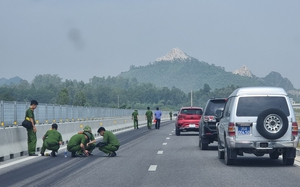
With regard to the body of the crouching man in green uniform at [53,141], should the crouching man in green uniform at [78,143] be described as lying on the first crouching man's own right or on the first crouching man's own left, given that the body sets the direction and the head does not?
on the first crouching man's own right

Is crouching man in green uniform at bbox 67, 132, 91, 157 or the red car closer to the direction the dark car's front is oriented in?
the red car

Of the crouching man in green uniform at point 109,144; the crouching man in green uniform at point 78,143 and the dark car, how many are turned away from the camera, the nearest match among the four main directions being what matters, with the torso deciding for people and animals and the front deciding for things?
1

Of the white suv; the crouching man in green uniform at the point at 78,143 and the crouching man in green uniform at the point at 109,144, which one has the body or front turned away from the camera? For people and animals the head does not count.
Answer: the white suv

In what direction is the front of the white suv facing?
away from the camera

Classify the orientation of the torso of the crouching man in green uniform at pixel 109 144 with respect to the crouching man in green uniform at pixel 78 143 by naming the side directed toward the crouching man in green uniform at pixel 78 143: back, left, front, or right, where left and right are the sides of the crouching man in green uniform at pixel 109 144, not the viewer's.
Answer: front

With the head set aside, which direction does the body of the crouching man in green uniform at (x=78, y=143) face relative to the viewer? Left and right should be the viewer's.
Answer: facing to the right of the viewer

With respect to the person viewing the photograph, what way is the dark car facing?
facing away from the viewer

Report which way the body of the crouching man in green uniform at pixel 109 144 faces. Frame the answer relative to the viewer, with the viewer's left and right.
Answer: facing to the left of the viewer

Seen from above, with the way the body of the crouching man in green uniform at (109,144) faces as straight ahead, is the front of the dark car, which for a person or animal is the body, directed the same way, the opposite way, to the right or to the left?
to the right

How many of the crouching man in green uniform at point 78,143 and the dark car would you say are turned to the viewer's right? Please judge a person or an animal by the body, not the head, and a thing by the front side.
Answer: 1

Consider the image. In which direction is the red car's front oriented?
away from the camera
